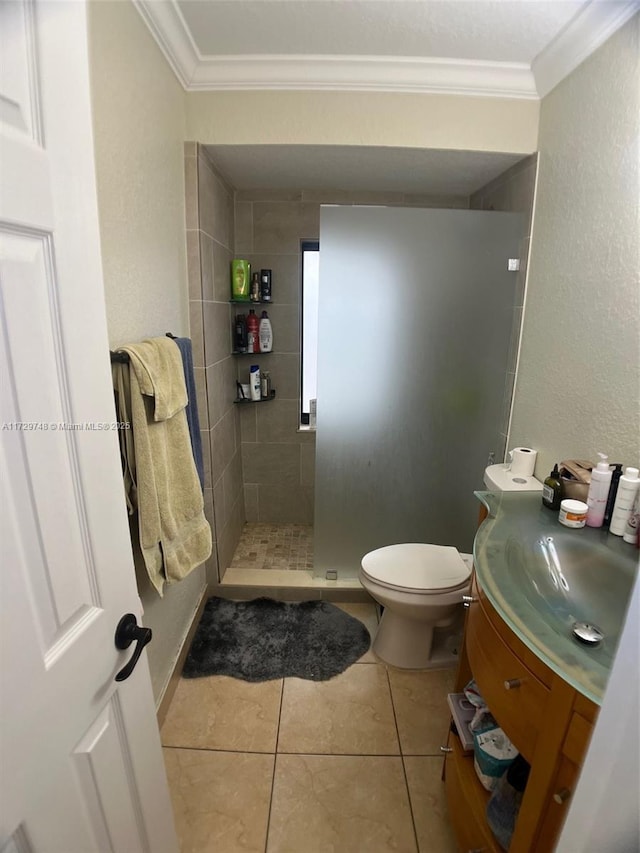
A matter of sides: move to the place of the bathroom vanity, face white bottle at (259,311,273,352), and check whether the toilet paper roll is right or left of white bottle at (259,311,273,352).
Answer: right

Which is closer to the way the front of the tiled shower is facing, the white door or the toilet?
the white door

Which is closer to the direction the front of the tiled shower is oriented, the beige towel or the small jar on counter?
the beige towel

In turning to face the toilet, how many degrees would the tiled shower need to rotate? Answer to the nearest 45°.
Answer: approximately 45° to its left

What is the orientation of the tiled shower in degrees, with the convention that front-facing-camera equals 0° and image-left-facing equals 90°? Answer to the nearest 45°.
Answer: approximately 0°

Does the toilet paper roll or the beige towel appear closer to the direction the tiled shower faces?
the beige towel

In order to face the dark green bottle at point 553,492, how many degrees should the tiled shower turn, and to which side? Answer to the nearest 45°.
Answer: approximately 45° to its left
